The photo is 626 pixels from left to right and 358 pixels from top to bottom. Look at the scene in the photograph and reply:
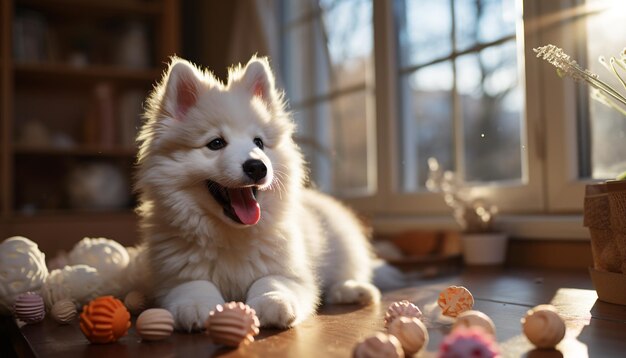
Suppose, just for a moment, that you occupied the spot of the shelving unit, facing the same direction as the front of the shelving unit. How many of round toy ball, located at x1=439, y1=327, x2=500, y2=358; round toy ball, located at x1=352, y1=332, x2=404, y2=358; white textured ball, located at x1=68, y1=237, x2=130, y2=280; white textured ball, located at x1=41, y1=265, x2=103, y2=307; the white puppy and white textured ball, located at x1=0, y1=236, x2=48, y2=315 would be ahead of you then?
6

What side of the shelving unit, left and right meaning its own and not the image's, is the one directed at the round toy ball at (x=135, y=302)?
front

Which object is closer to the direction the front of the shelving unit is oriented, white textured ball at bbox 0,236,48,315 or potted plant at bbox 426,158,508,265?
the white textured ball

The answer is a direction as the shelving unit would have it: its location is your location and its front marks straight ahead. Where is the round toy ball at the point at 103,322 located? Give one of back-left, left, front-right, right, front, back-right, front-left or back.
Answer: front

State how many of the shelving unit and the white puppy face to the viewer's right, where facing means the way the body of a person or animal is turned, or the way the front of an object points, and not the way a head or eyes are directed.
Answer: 0

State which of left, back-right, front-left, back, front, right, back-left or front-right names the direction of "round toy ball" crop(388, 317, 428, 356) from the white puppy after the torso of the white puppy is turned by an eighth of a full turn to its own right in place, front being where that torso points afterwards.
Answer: back-left

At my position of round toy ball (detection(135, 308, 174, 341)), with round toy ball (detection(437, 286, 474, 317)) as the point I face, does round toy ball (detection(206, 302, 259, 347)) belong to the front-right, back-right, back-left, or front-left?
front-right

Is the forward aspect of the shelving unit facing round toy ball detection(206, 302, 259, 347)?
yes

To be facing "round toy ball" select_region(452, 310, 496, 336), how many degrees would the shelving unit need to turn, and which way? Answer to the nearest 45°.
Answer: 0° — it already faces it

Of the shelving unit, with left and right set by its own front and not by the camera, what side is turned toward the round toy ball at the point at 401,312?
front

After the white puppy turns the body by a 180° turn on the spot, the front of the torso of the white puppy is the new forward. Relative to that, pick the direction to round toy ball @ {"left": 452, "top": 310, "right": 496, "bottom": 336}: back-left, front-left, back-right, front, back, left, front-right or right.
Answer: right

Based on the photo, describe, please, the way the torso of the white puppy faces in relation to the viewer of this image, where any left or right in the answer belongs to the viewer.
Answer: facing the viewer and to the left of the viewer

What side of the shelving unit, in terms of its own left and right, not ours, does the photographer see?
front
